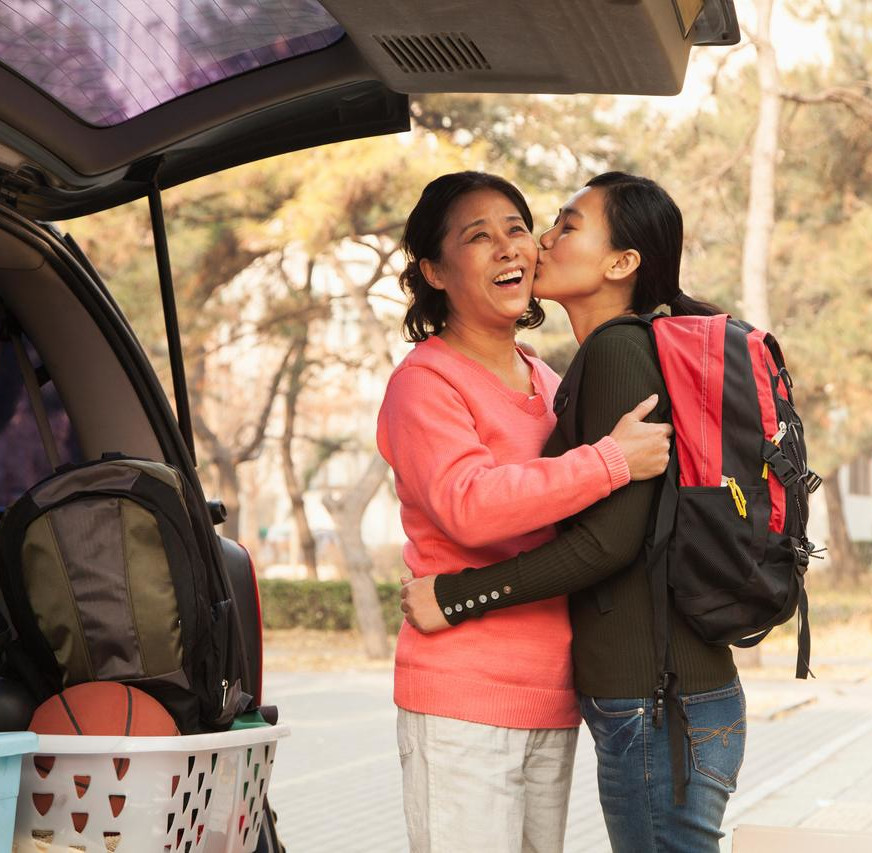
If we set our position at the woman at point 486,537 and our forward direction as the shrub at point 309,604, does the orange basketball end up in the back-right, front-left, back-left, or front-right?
back-left

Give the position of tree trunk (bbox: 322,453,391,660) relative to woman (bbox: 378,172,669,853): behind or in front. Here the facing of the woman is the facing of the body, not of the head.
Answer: behind

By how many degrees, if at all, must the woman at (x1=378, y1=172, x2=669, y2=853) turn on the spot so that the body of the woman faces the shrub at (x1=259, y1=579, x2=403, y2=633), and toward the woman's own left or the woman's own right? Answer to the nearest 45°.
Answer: approximately 135° to the woman's own left

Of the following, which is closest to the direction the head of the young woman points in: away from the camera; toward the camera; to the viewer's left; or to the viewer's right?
to the viewer's left

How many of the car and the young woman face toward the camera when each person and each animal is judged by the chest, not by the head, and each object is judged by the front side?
0

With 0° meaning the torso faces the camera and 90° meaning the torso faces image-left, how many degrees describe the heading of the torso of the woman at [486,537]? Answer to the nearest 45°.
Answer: approximately 315°

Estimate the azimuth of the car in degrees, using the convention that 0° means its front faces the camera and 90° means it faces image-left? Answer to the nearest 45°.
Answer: approximately 135°

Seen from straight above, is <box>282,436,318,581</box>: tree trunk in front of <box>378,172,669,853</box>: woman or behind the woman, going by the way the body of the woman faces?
behind

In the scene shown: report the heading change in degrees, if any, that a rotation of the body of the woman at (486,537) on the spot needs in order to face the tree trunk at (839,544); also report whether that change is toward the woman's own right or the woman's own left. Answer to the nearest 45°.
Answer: approximately 135° to the woman's own left

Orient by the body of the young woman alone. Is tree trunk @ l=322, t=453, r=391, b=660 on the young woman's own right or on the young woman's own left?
on the young woman's own right

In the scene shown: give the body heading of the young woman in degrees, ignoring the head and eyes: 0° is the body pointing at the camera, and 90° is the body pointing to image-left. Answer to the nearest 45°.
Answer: approximately 90°

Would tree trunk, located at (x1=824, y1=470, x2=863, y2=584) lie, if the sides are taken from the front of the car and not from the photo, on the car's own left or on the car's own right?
on the car's own right

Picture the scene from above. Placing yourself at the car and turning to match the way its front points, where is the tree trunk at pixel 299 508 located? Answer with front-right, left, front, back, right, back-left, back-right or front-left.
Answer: front-right
